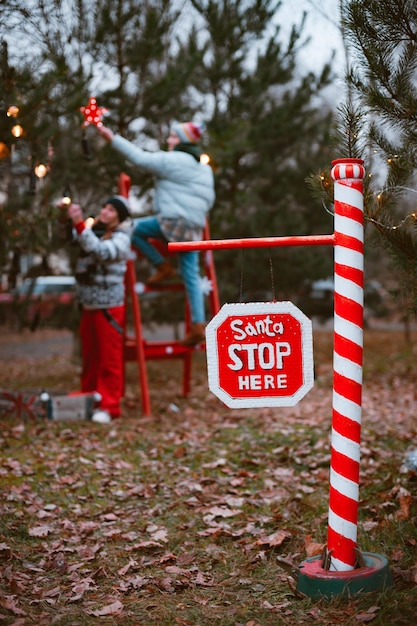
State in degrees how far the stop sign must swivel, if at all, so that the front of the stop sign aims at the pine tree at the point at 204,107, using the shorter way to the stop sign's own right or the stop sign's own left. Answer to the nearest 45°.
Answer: approximately 180°

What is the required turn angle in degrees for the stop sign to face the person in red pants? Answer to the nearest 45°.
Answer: approximately 180°

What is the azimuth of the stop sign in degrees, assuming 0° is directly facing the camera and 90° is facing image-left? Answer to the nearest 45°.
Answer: approximately 0°

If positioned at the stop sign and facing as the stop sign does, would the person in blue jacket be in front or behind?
behind

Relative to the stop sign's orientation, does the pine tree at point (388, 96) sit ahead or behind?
behind

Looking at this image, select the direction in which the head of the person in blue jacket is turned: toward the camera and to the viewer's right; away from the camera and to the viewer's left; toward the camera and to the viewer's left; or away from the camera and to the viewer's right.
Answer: away from the camera and to the viewer's left

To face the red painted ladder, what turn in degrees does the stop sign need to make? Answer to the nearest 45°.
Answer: approximately 180°
